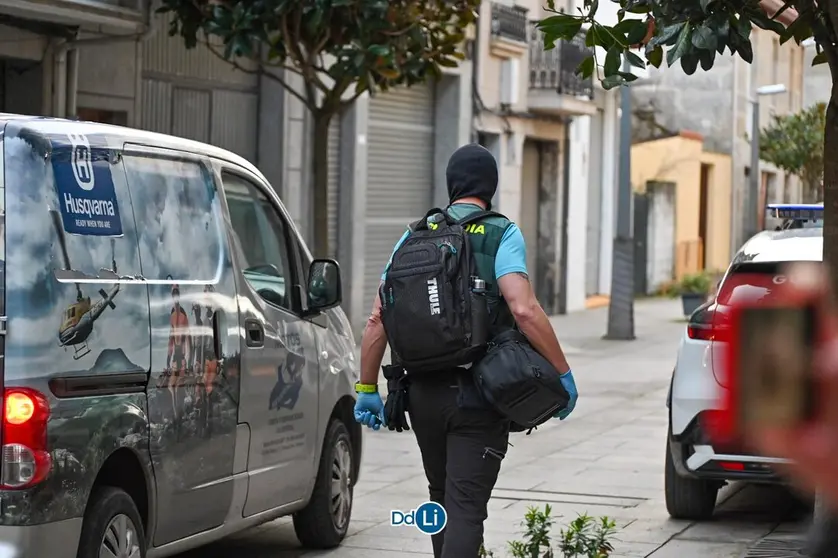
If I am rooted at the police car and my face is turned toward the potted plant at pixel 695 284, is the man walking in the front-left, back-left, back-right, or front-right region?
back-left

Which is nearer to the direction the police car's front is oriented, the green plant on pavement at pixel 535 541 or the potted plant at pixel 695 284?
the potted plant

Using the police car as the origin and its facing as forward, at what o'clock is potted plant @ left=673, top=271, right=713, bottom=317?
The potted plant is roughly at 12 o'clock from the police car.

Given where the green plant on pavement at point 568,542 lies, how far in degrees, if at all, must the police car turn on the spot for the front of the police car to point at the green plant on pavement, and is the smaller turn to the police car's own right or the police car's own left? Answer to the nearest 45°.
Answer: approximately 180°

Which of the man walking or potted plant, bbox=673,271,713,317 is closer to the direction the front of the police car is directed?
the potted plant

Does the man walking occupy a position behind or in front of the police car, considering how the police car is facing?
behind

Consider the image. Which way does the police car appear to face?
away from the camera

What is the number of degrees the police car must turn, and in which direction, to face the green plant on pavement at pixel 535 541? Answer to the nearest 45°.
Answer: approximately 180°
